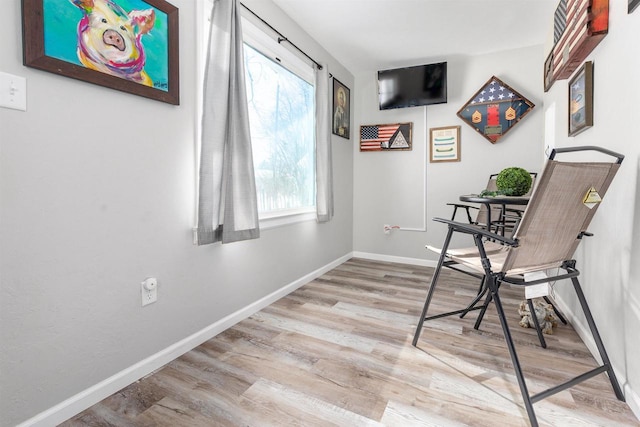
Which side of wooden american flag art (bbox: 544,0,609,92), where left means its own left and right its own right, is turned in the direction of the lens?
left

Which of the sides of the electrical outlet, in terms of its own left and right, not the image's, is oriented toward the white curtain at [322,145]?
left

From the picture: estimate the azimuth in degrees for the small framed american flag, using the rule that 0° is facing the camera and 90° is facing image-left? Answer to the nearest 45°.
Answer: approximately 0°

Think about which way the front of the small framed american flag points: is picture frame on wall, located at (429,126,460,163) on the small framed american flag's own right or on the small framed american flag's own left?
on the small framed american flag's own left

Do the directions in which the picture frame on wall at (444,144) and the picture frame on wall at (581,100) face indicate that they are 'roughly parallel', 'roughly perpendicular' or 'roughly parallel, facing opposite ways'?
roughly perpendicular

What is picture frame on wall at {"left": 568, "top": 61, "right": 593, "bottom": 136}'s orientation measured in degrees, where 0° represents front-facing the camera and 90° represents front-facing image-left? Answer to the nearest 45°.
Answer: approximately 90°
